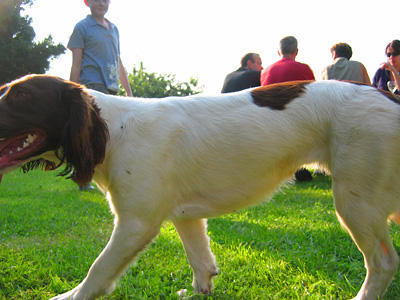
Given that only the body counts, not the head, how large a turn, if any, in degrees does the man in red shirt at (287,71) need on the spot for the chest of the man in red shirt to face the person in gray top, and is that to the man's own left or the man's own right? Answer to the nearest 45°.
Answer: approximately 45° to the man's own right

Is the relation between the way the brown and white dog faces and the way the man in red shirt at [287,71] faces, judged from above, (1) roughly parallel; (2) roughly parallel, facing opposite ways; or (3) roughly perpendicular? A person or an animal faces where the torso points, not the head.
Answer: roughly perpendicular

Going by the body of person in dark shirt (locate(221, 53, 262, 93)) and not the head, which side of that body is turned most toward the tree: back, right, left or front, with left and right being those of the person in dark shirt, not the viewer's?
left

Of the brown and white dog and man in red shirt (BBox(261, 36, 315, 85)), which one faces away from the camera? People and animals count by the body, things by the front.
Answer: the man in red shirt

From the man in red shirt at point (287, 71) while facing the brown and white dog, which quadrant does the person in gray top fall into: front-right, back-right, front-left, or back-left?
back-left

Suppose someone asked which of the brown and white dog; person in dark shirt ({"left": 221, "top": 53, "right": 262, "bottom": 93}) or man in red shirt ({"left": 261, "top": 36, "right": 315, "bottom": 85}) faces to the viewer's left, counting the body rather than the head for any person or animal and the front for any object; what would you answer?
the brown and white dog

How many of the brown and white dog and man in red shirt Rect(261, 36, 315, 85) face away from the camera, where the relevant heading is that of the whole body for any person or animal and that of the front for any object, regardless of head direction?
1

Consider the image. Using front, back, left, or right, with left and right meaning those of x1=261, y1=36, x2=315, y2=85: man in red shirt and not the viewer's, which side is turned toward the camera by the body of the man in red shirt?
back

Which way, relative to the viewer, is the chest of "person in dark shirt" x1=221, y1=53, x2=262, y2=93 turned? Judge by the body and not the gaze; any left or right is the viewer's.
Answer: facing away from the viewer and to the right of the viewer

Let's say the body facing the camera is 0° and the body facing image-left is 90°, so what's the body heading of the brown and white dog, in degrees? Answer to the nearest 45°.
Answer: approximately 90°

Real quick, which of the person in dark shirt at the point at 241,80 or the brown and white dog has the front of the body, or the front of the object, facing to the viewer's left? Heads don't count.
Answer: the brown and white dog

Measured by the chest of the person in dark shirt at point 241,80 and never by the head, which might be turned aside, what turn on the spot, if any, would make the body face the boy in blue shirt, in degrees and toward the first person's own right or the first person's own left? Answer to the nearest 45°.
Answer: approximately 180°

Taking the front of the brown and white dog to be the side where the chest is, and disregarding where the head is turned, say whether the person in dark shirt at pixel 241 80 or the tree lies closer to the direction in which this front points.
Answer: the tree

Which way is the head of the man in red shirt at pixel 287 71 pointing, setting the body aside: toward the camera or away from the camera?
away from the camera

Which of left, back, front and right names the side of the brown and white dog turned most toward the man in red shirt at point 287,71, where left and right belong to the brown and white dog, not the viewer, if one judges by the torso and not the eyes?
right
